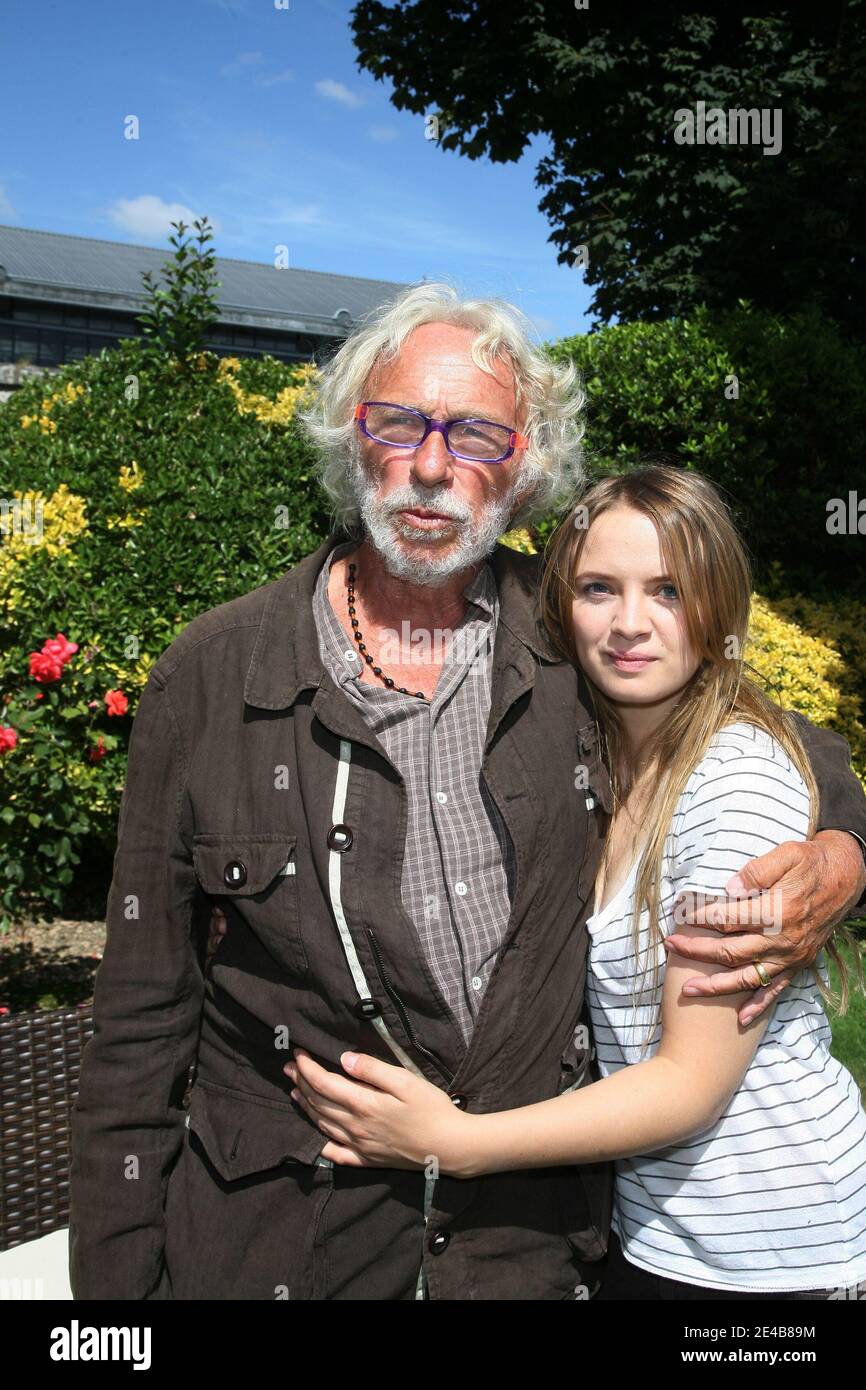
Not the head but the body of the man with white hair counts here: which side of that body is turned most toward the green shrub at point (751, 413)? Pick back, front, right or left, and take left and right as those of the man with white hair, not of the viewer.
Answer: back

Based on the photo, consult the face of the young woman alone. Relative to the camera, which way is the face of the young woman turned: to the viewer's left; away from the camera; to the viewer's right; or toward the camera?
toward the camera

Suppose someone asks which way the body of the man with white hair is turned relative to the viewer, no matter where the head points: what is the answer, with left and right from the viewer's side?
facing the viewer

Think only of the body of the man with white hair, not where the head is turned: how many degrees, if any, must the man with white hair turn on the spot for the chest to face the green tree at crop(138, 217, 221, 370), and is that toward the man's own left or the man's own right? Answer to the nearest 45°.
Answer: approximately 180°

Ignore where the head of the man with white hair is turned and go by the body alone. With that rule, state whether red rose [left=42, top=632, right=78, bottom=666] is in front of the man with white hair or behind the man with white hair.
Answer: behind

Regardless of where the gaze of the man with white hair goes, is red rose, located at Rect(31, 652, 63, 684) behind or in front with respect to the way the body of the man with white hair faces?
behind

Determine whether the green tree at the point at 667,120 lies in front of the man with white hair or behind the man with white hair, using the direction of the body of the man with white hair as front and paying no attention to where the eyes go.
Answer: behind

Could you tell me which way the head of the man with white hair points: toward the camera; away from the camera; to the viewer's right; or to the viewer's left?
toward the camera
